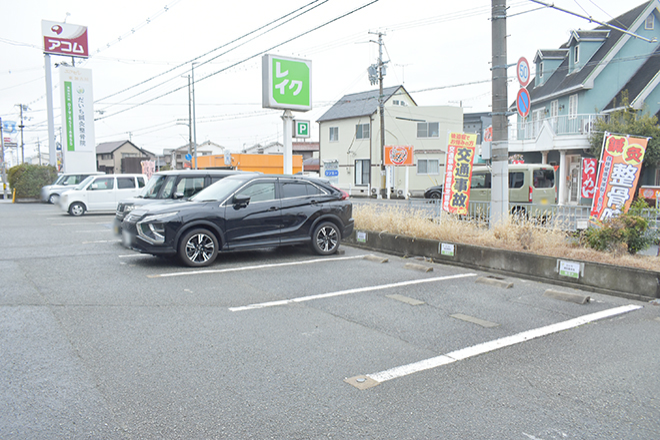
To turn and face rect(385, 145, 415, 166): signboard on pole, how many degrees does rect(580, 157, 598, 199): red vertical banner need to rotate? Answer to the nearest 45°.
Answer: approximately 135° to its right

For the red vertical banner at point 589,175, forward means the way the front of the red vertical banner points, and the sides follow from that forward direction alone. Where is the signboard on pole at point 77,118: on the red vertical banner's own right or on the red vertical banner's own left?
on the red vertical banner's own right

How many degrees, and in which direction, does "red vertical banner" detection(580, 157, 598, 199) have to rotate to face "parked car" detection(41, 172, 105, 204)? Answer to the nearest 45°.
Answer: approximately 90° to its right

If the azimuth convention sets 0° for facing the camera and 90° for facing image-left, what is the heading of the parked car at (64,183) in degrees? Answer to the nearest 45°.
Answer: approximately 45°

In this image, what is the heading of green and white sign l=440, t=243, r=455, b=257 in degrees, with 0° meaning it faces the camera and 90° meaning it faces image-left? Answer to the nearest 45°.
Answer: approximately 0°
